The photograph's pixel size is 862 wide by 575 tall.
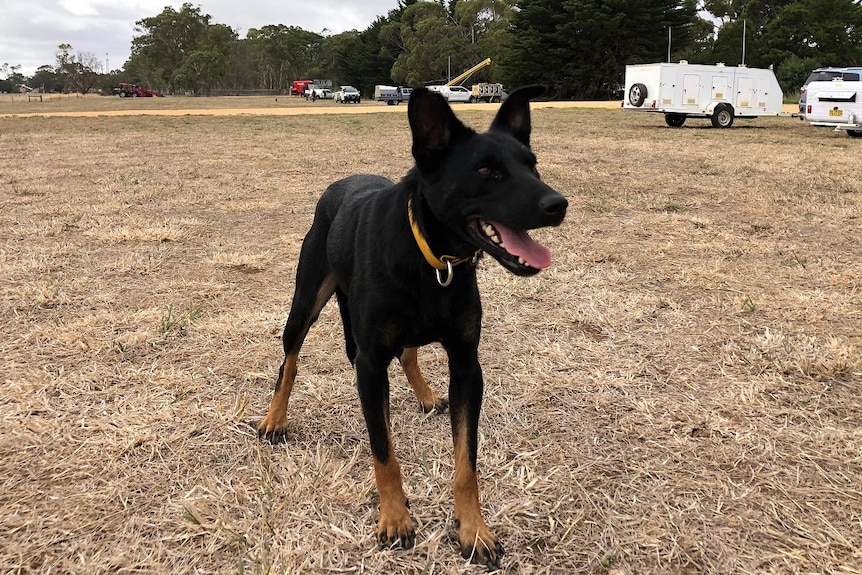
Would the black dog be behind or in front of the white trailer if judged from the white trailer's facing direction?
behind

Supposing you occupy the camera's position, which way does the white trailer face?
facing away from the viewer and to the right of the viewer

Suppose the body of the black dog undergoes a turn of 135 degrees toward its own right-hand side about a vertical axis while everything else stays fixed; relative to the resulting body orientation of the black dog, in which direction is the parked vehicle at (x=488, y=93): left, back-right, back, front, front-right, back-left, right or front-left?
right

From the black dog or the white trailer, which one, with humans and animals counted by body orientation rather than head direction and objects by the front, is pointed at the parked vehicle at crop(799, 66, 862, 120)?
the white trailer

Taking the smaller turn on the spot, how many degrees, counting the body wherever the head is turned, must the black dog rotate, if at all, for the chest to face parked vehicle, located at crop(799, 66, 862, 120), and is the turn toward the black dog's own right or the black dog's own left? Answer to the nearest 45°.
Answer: approximately 90° to the black dog's own left
